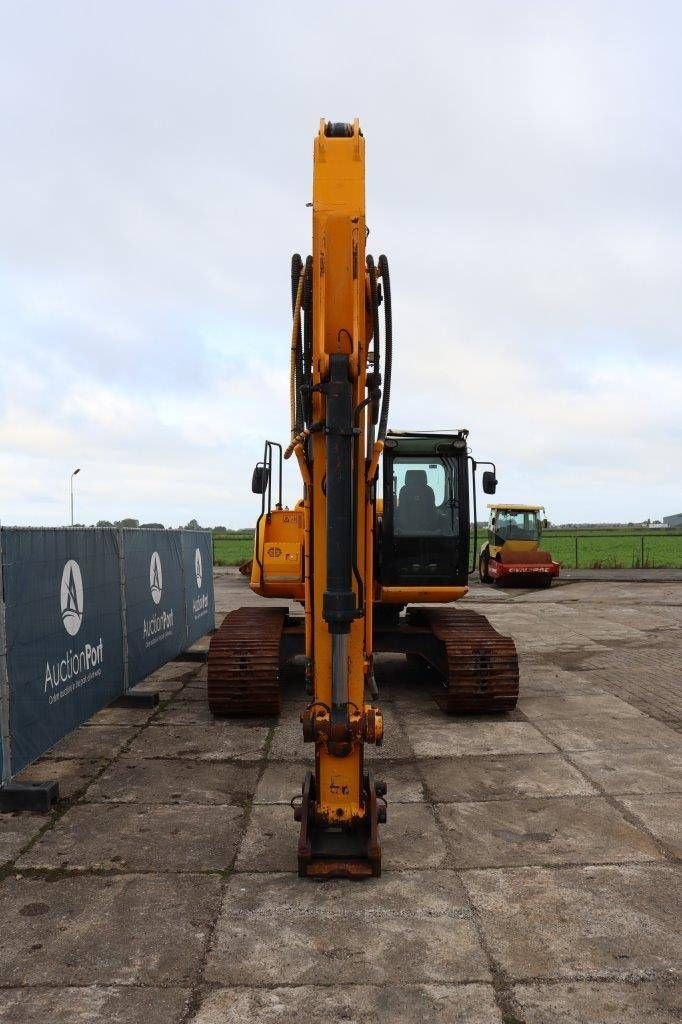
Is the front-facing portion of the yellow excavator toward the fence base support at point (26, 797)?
no

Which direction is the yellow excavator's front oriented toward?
toward the camera

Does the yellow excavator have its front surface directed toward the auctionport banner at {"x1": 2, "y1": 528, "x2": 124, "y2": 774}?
no

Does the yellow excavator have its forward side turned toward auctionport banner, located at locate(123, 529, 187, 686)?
no

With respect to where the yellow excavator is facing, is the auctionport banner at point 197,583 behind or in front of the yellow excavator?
behind

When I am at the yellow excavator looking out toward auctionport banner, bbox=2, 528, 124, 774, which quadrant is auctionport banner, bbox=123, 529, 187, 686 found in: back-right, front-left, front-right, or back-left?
front-right

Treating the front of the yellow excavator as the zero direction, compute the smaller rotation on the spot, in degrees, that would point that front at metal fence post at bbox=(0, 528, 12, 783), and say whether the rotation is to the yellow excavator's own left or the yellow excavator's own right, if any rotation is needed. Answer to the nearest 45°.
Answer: approximately 90° to the yellow excavator's own right
